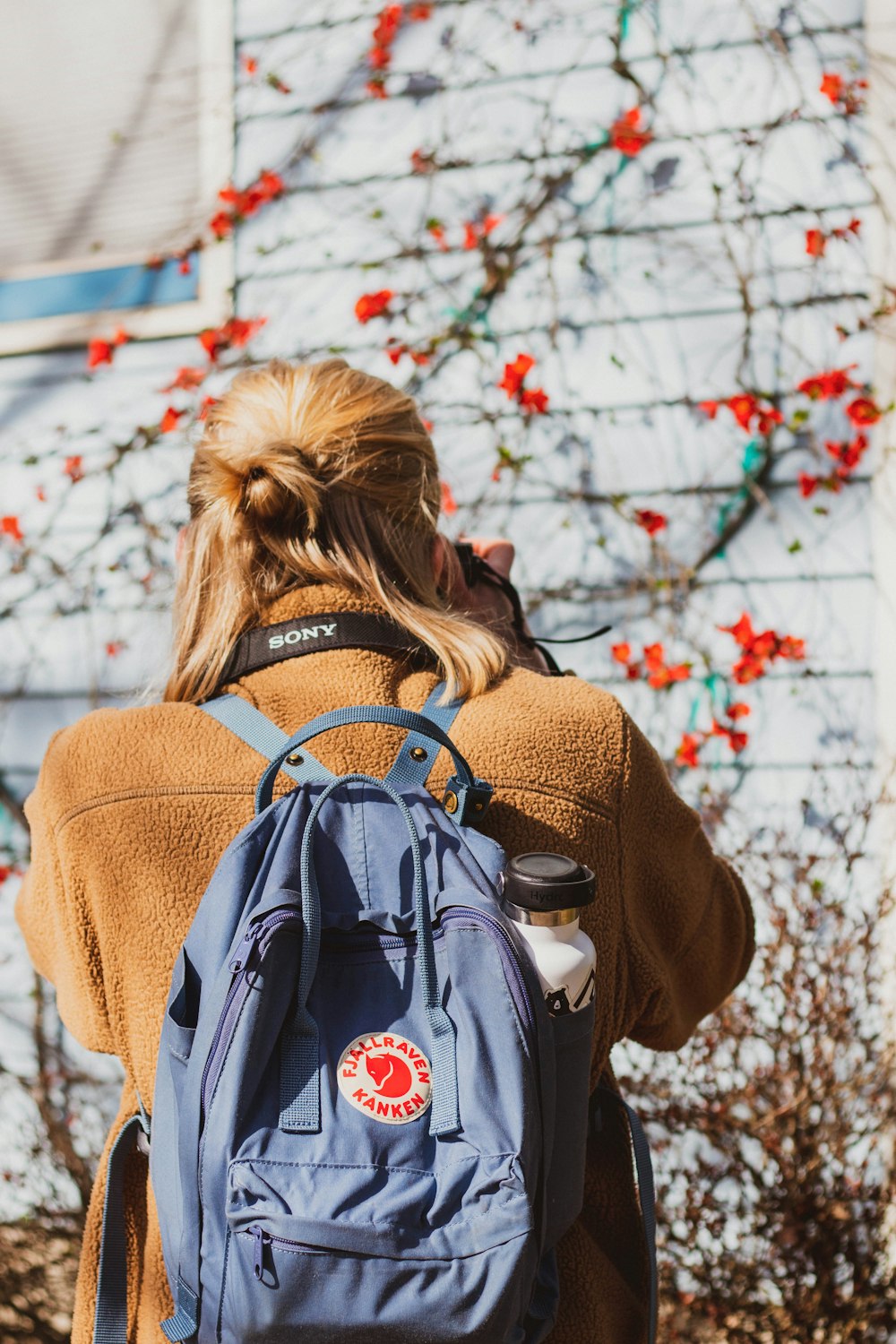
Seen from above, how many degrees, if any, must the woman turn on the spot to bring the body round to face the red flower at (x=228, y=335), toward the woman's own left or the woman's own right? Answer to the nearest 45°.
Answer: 0° — they already face it

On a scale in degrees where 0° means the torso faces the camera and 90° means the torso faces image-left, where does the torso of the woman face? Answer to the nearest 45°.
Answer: approximately 180°

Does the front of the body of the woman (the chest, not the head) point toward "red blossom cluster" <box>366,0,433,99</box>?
yes
